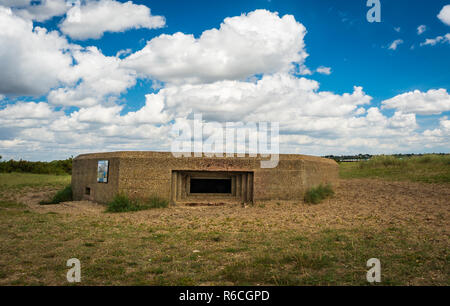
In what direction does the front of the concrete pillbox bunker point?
toward the camera

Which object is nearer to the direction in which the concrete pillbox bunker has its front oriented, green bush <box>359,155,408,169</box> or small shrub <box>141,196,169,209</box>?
the small shrub

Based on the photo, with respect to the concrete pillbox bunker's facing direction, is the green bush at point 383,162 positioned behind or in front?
behind

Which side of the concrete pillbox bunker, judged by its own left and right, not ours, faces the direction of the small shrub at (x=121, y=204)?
right

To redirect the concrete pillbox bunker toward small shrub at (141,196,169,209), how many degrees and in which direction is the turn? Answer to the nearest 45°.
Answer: approximately 90° to its right

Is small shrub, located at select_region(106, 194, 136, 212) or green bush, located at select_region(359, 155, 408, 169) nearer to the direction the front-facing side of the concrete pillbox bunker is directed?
the small shrub
